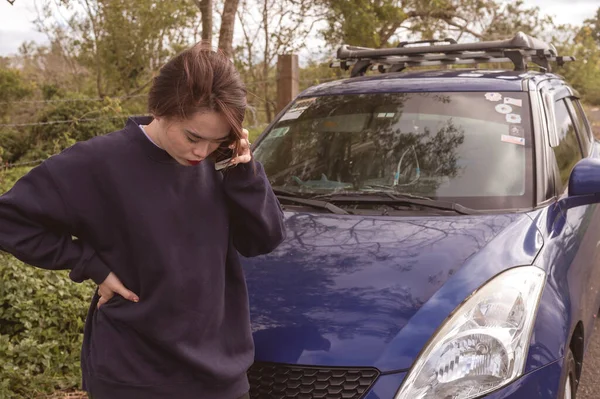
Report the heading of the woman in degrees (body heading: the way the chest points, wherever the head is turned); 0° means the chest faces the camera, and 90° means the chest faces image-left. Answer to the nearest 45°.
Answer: approximately 315°

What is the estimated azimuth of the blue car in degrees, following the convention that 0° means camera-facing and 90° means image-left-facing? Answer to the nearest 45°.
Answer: approximately 45°

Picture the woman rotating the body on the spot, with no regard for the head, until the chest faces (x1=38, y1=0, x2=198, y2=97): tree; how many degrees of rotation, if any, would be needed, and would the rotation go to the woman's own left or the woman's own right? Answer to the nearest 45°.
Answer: approximately 135° to the woman's own left

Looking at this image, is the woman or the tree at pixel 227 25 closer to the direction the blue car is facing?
the woman

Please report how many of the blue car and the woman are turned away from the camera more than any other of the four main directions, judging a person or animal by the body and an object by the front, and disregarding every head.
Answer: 0

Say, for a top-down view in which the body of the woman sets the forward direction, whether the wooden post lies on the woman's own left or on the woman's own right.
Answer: on the woman's own left

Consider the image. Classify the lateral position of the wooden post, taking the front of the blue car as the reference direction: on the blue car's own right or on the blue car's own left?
on the blue car's own right

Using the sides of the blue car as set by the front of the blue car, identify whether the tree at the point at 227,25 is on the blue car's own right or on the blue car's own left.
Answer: on the blue car's own right

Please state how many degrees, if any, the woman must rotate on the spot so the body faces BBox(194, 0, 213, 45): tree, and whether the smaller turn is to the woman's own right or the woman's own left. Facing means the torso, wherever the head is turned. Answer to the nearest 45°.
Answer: approximately 135° to the woman's own left
